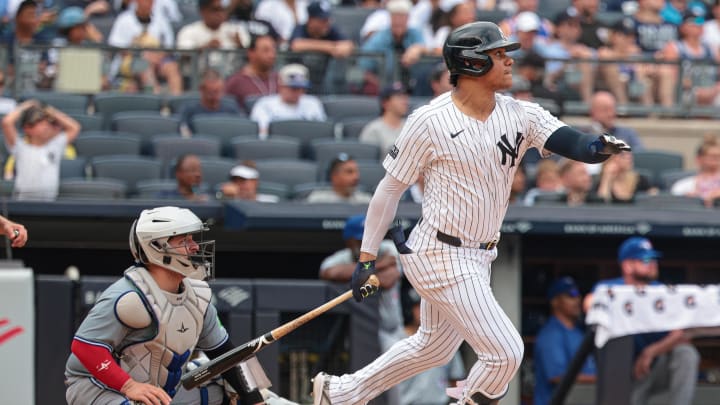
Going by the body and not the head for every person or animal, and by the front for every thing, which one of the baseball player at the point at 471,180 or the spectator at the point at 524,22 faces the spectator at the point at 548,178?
the spectator at the point at 524,22

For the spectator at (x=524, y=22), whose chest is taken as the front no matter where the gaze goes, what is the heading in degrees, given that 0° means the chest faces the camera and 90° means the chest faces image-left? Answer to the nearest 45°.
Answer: approximately 0°

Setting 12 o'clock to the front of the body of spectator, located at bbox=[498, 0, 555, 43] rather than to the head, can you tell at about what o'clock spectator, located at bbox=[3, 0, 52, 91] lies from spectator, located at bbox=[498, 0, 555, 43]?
spectator, located at bbox=[3, 0, 52, 91] is roughly at 2 o'clock from spectator, located at bbox=[498, 0, 555, 43].

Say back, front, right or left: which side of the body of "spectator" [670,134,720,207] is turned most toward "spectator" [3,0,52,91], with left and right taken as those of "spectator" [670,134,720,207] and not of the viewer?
right

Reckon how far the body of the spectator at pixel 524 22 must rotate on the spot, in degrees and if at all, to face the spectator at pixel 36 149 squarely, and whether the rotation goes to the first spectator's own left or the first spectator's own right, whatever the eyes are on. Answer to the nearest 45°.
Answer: approximately 45° to the first spectator's own right

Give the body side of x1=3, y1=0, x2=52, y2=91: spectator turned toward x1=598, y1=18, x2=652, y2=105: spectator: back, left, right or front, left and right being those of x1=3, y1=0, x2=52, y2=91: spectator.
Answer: left

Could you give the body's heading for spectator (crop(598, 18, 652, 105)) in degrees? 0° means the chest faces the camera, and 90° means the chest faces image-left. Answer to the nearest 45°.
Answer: approximately 0°

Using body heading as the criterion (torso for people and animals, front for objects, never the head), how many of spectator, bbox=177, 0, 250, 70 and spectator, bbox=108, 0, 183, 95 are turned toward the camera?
2

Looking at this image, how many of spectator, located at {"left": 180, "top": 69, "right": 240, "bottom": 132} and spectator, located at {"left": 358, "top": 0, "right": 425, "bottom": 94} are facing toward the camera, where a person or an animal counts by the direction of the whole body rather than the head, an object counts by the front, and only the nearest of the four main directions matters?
2

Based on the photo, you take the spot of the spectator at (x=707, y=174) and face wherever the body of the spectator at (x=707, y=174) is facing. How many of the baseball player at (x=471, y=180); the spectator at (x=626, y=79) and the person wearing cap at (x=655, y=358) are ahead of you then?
2

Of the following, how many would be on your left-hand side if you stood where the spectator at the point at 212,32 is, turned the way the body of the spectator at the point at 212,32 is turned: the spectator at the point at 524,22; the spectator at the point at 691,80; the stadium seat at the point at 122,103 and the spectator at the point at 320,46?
3
